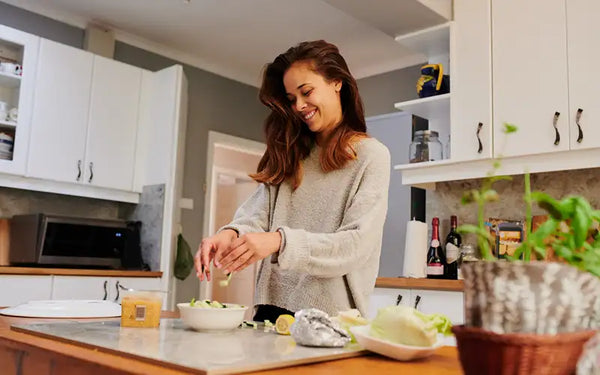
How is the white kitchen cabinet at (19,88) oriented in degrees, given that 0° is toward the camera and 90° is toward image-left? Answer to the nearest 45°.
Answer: approximately 315°

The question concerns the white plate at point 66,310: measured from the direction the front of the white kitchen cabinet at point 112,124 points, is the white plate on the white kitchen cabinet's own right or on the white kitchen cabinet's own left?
on the white kitchen cabinet's own right

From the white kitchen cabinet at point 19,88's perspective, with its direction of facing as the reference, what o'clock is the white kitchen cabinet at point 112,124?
the white kitchen cabinet at point 112,124 is roughly at 10 o'clock from the white kitchen cabinet at point 19,88.
